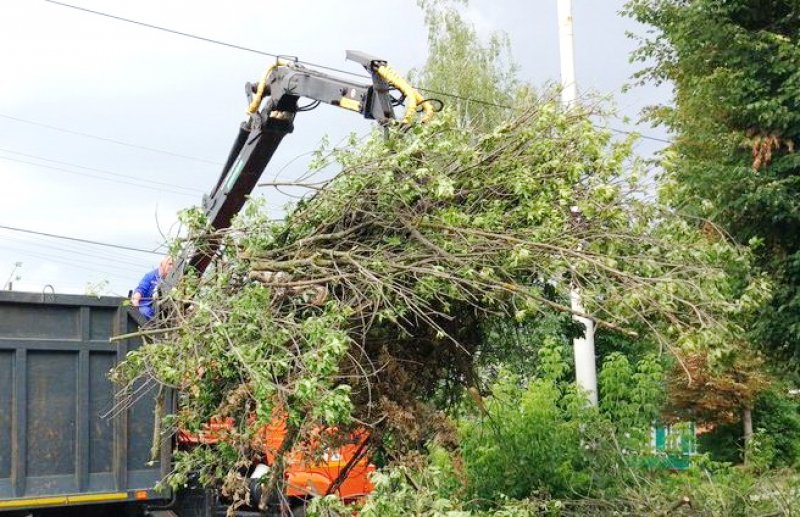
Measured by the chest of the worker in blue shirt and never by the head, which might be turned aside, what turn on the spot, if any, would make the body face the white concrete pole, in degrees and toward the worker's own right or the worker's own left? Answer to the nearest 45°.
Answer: approximately 45° to the worker's own left

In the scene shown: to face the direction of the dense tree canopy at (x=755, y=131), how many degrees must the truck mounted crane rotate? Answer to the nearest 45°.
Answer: approximately 45° to its left

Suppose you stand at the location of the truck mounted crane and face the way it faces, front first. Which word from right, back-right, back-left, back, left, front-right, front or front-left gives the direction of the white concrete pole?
front-left

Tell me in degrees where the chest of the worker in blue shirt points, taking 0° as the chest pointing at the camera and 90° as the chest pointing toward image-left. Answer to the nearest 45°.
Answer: approximately 270°

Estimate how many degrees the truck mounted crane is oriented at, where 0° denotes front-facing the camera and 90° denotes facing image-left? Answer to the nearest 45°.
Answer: approximately 270°
